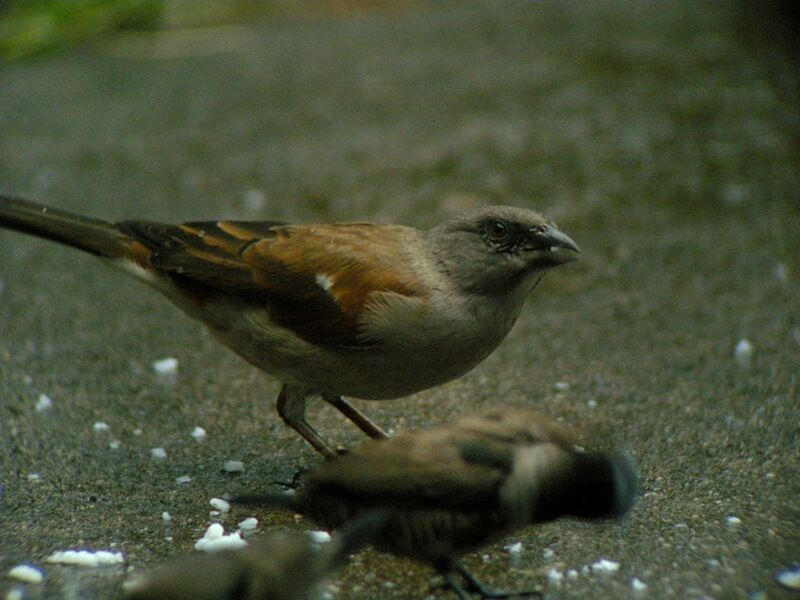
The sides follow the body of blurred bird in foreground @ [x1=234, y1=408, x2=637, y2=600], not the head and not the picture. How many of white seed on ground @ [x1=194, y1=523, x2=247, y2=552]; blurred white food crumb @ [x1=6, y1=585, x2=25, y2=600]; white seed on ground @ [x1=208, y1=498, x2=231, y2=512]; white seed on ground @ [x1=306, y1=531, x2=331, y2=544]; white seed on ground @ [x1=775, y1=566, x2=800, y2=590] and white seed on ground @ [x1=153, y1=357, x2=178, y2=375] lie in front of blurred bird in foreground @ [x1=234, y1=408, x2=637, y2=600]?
1

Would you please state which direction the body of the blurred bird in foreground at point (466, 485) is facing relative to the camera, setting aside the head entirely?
to the viewer's right

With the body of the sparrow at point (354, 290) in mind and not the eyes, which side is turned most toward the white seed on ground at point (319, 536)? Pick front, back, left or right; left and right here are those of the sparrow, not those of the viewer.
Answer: right

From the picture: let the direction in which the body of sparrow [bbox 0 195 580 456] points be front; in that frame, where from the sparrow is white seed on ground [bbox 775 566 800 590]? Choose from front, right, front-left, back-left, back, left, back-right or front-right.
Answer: front-right

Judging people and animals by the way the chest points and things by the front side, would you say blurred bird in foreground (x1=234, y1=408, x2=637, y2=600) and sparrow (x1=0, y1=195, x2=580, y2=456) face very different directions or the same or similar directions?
same or similar directions

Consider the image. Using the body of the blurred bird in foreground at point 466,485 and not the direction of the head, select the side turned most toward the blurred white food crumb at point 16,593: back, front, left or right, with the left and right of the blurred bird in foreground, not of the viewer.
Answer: back

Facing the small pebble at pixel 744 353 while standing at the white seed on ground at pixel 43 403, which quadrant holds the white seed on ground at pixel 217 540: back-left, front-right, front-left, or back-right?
front-right

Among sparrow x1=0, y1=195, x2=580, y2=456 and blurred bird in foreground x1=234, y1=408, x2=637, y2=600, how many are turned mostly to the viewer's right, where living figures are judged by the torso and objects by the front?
2

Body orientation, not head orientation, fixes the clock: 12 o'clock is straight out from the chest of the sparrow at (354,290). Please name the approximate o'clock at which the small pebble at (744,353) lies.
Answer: The small pebble is roughly at 11 o'clock from the sparrow.

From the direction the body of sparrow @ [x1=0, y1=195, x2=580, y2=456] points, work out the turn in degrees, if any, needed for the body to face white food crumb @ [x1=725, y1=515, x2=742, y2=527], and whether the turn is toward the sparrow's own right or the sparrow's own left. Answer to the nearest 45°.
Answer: approximately 45° to the sparrow's own right

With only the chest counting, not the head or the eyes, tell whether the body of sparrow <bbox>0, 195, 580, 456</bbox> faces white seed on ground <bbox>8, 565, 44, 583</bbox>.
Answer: no

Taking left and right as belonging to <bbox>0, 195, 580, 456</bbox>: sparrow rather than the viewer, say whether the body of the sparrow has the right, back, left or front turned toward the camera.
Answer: right

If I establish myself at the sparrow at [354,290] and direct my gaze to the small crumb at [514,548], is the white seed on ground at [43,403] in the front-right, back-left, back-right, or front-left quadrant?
back-right

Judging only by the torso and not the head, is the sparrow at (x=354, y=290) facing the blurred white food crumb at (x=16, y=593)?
no

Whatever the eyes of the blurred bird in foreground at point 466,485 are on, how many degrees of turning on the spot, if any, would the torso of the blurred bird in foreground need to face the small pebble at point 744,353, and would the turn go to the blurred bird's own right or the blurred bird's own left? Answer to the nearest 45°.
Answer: approximately 45° to the blurred bird's own left

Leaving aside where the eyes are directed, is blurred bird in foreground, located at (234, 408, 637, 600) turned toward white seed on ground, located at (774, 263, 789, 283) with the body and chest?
no
